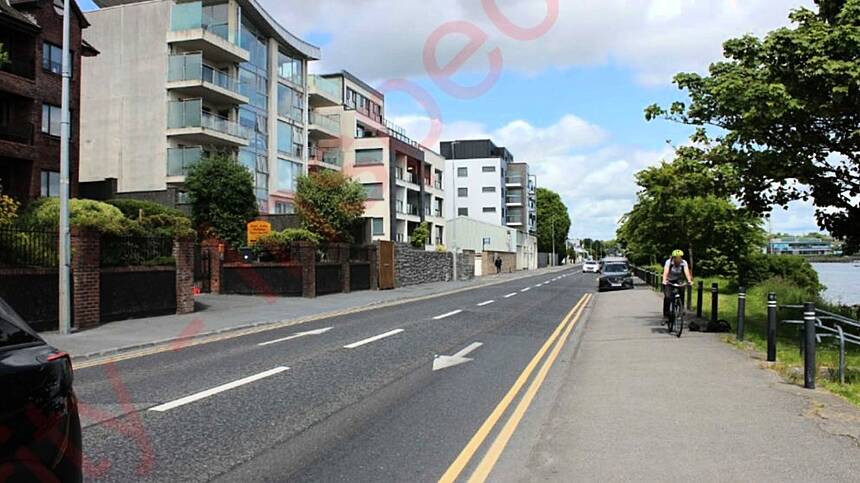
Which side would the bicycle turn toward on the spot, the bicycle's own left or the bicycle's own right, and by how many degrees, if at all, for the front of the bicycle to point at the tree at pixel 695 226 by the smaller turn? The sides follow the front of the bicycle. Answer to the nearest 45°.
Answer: approximately 180°

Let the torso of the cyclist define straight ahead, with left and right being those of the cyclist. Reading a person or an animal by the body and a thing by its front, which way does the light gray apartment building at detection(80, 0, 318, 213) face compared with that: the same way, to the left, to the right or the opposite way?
to the left

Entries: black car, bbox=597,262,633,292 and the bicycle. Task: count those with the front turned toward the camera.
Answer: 2

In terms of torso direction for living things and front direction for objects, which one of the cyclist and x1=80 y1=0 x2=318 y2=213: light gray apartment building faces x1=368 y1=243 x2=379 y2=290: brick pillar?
the light gray apartment building

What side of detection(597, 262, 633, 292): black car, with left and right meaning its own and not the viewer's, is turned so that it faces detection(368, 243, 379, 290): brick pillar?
right

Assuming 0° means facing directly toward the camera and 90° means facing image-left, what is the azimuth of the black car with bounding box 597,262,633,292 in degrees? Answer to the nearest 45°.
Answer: approximately 0°

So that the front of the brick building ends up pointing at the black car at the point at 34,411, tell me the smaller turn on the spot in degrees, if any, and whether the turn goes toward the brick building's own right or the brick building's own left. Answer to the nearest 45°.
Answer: approximately 45° to the brick building's own right

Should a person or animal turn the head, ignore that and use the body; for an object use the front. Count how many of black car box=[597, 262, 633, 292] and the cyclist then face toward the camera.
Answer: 2
